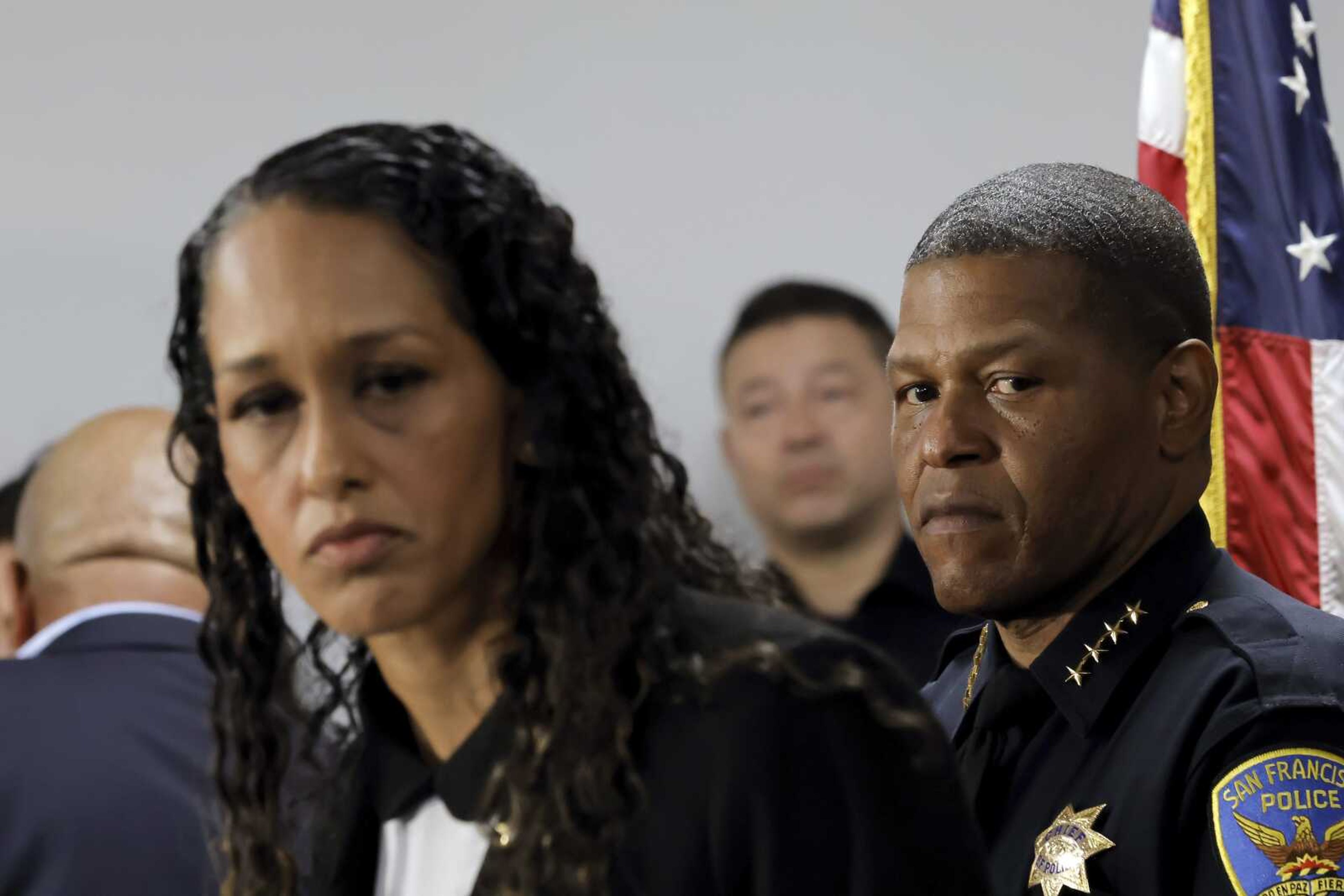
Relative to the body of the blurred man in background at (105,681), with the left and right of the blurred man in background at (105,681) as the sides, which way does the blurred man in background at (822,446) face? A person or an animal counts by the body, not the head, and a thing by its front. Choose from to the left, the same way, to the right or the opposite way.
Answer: the opposite way

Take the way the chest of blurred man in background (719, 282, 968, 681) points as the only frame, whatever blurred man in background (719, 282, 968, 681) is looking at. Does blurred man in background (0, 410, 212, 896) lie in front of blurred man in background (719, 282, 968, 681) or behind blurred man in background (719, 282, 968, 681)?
in front

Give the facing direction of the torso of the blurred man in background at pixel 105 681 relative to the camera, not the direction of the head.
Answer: away from the camera

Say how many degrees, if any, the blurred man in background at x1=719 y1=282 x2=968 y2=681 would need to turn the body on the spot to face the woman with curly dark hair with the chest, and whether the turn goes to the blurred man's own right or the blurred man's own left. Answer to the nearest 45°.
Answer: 0° — they already face them

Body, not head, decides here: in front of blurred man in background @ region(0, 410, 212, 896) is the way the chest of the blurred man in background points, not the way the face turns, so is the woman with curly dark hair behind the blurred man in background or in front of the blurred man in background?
behind

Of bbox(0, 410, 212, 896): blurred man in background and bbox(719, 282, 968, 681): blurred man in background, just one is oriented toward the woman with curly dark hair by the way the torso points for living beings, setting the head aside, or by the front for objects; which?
bbox(719, 282, 968, 681): blurred man in background

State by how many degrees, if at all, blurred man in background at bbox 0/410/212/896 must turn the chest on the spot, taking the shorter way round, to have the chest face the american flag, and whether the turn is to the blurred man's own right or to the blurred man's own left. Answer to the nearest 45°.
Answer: approximately 90° to the blurred man's own right

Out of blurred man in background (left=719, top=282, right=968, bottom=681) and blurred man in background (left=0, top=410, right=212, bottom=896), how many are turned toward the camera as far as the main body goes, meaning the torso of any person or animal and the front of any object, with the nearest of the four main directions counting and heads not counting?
1

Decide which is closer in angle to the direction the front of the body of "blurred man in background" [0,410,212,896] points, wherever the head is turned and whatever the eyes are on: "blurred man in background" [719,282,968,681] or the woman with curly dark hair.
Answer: the blurred man in background

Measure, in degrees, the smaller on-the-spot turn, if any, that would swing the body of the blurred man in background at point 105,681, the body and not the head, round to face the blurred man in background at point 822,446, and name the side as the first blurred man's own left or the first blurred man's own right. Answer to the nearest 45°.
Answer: approximately 45° to the first blurred man's own right

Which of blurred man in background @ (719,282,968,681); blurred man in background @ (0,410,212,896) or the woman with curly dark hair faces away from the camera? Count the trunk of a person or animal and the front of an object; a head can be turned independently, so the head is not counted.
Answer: blurred man in background @ (0,410,212,896)

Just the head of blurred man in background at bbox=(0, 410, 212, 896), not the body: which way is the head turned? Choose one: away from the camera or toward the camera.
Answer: away from the camera
